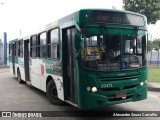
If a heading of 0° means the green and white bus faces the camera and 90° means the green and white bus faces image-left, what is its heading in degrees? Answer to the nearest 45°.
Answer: approximately 315°
